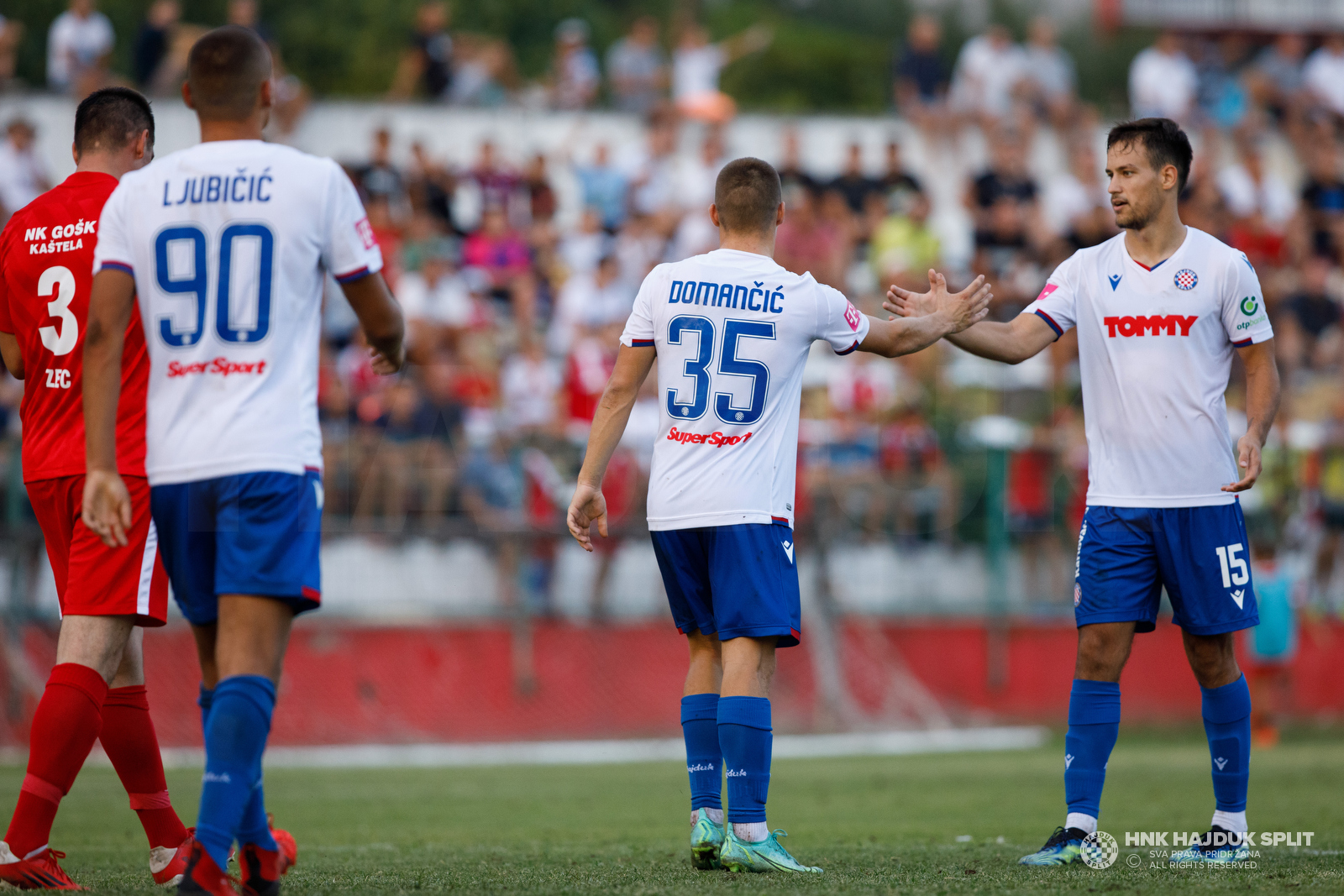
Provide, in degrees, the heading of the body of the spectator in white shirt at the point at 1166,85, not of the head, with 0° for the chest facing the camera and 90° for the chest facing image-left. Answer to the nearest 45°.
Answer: approximately 0°

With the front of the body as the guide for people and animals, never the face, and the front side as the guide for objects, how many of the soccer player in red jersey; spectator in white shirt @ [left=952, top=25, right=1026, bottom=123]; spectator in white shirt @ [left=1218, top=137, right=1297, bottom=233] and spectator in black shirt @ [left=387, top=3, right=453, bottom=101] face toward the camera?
3

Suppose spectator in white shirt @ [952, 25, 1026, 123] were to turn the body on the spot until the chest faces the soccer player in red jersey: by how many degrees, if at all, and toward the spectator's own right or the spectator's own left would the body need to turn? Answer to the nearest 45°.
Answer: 0° — they already face them

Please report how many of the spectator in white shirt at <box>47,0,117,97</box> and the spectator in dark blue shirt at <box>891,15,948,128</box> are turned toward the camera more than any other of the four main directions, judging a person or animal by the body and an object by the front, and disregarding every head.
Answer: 2

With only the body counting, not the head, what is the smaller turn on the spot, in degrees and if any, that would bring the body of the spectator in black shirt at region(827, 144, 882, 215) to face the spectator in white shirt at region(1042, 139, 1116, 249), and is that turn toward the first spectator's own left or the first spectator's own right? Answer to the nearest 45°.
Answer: approximately 90° to the first spectator's own left

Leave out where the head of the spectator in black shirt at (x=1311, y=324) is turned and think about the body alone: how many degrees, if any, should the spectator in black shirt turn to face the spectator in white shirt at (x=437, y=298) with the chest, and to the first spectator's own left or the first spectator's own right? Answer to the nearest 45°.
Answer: approximately 45° to the first spectator's own right

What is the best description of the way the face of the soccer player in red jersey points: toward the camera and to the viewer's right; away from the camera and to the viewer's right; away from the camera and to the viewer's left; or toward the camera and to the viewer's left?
away from the camera and to the viewer's right

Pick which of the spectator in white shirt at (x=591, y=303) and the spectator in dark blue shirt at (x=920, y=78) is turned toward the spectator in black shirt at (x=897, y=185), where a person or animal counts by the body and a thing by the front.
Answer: the spectator in dark blue shirt at (x=920, y=78)

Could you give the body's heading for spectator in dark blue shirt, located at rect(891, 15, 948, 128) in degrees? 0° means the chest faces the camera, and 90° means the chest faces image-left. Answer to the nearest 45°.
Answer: approximately 0°

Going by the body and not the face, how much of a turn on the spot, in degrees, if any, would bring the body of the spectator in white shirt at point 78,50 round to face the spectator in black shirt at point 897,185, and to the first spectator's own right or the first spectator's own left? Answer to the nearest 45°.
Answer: approximately 90° to the first spectator's own left

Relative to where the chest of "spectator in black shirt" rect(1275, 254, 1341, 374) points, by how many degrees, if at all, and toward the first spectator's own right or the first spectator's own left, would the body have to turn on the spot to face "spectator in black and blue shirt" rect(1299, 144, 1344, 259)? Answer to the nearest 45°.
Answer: approximately 180°
